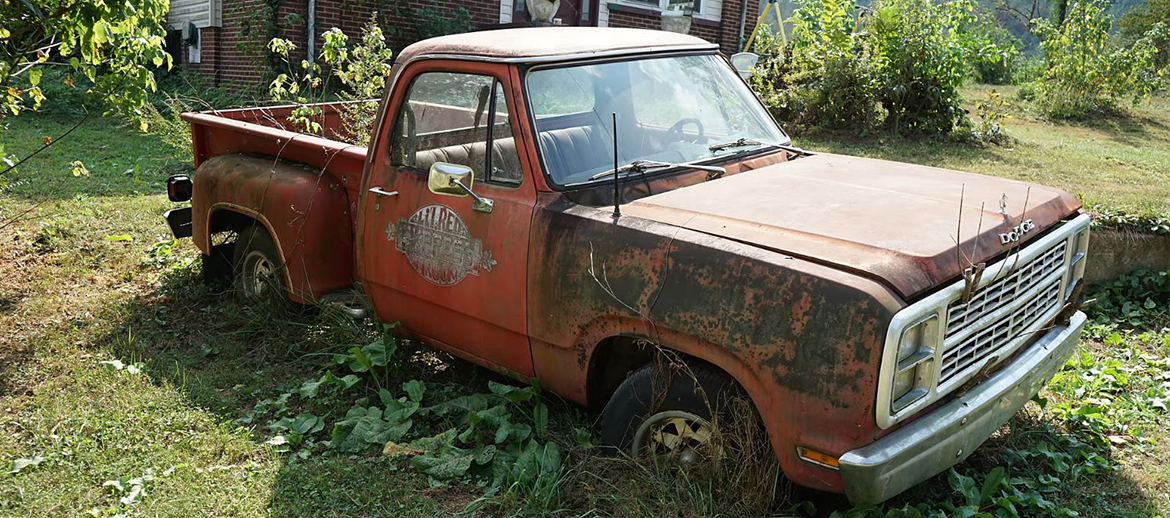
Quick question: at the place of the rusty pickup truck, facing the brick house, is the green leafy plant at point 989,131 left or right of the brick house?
right

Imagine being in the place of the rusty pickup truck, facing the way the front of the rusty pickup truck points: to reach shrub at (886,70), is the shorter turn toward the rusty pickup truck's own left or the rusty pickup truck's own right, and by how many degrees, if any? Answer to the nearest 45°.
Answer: approximately 135° to the rusty pickup truck's own left

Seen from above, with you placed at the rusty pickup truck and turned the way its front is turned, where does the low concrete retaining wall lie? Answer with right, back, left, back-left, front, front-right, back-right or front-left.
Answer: left

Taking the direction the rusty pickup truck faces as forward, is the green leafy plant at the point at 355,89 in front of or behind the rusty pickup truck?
behind

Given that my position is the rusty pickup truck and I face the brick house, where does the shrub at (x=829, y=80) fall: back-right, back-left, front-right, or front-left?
front-right

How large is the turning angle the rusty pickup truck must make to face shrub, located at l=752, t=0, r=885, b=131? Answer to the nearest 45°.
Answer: approximately 135° to its left

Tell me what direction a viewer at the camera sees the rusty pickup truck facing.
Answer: facing the viewer and to the right of the viewer

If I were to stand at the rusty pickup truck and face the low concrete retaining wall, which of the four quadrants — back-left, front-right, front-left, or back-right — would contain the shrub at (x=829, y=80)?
front-left

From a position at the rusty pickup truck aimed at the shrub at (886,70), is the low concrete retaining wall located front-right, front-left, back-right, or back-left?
front-right

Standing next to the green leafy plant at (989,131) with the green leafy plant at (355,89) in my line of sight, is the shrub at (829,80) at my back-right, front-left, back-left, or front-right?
front-right

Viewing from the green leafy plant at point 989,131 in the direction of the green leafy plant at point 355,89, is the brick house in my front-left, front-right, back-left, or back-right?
front-right
